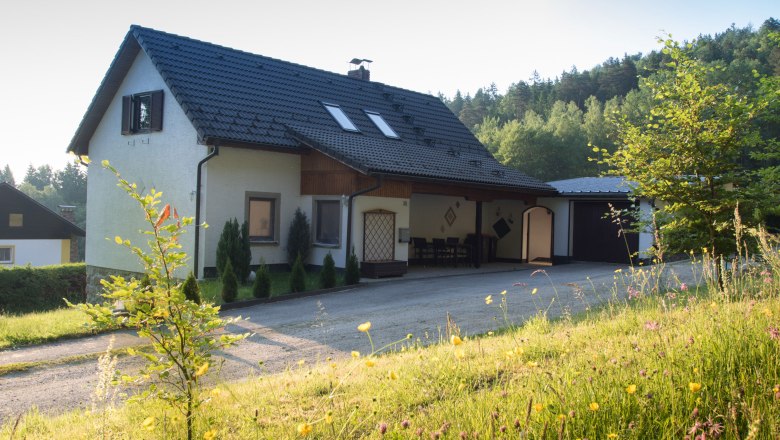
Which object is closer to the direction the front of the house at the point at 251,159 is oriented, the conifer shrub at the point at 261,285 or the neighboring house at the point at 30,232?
the conifer shrub

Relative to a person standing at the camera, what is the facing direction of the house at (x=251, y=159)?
facing the viewer and to the right of the viewer

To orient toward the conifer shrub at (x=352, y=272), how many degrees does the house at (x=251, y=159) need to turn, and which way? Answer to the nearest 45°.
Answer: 0° — it already faces it

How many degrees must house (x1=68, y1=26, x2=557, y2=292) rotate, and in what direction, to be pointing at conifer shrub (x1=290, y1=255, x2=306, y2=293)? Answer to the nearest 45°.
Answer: approximately 45° to its right

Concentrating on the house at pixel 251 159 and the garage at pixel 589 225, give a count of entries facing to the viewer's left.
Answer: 0

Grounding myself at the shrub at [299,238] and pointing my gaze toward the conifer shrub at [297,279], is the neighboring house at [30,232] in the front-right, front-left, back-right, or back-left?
back-right

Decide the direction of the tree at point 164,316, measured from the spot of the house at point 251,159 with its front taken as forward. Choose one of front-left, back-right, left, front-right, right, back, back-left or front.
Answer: front-right

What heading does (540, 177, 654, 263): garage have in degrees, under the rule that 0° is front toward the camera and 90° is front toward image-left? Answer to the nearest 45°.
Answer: approximately 0°

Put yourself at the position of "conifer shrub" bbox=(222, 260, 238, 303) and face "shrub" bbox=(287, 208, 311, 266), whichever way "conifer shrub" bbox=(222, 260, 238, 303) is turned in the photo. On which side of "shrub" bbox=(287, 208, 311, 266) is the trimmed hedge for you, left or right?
left
